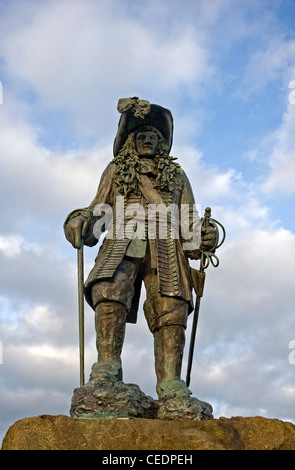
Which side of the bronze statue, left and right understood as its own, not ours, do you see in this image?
front
